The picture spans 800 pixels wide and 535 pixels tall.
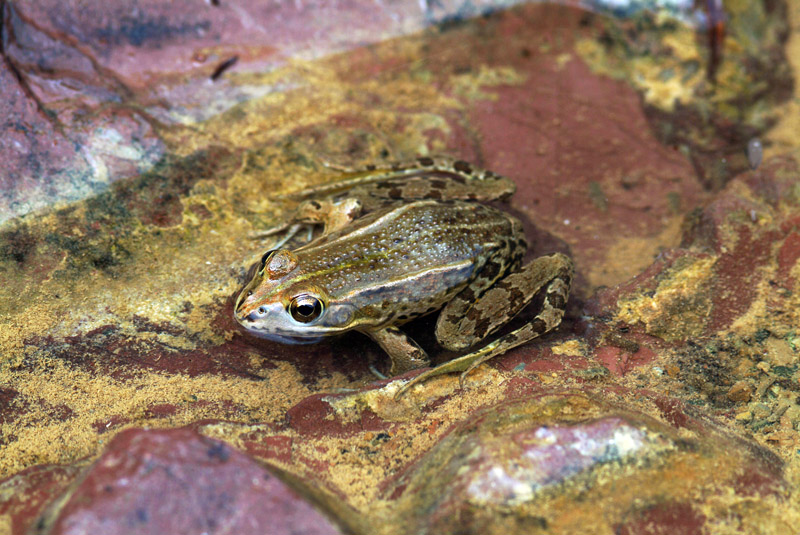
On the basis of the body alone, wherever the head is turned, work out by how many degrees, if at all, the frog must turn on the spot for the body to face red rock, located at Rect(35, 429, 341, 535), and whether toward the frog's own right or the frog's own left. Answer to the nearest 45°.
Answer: approximately 45° to the frog's own left

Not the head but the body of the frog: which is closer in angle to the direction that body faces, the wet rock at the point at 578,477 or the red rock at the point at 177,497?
the red rock

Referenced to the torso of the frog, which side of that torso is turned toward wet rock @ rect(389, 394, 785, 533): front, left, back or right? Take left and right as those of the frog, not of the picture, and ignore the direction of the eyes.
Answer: left

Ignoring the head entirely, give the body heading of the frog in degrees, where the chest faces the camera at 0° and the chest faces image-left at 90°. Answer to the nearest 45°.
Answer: approximately 45°
